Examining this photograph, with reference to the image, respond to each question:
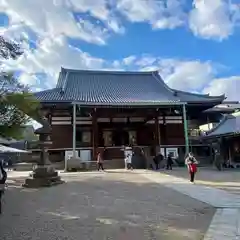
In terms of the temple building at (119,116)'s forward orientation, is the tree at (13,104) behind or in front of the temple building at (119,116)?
in front

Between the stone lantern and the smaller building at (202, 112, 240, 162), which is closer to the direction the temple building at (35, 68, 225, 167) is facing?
the stone lantern

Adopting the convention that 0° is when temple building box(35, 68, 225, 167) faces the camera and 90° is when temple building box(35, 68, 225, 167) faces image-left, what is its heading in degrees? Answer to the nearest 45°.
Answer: approximately 0°

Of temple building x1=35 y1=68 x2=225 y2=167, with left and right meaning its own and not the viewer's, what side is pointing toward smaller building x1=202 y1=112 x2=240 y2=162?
left

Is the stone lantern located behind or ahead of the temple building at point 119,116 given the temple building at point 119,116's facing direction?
ahead
